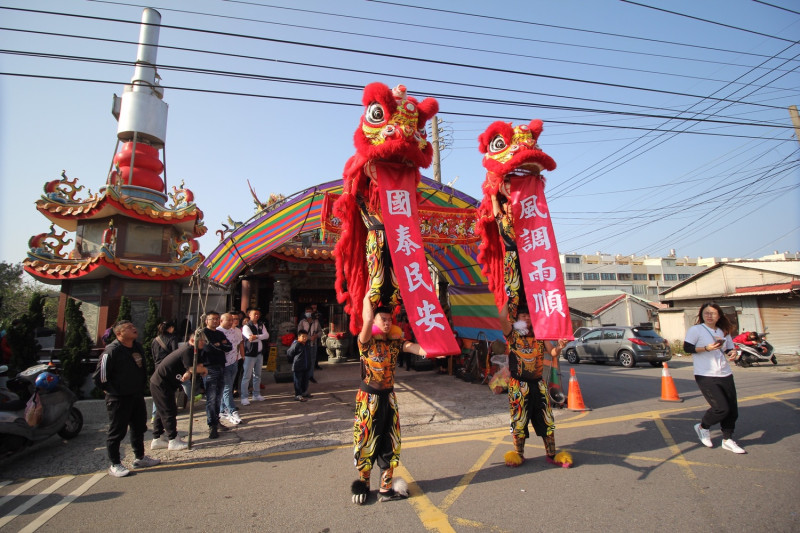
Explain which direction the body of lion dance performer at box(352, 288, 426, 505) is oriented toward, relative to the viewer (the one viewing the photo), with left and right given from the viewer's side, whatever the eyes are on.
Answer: facing the viewer and to the right of the viewer

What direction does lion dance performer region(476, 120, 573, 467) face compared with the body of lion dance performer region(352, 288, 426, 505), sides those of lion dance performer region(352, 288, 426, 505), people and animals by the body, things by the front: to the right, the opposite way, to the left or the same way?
the same way

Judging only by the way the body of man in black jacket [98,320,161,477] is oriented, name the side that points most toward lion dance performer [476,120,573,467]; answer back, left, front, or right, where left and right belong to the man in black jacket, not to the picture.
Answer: front

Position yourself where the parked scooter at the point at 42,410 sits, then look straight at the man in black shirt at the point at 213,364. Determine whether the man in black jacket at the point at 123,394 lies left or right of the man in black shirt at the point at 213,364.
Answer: right

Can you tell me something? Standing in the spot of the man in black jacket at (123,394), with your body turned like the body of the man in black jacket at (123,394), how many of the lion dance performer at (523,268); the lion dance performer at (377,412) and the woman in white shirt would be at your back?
0

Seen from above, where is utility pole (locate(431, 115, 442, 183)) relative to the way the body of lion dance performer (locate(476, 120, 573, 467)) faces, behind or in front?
behind

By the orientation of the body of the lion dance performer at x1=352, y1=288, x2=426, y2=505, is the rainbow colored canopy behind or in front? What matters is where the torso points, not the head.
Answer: behind

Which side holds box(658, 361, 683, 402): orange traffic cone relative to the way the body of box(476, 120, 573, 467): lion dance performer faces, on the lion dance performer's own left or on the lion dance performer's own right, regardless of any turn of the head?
on the lion dance performer's own left

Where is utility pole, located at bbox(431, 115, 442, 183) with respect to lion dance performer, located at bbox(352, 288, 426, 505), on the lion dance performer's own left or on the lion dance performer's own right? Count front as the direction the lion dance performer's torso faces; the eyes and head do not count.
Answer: on the lion dance performer's own left

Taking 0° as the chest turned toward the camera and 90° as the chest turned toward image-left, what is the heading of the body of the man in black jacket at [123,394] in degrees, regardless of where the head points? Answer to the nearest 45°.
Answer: approximately 315°

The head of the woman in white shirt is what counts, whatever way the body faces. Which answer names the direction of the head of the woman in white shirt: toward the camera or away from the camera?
toward the camera
